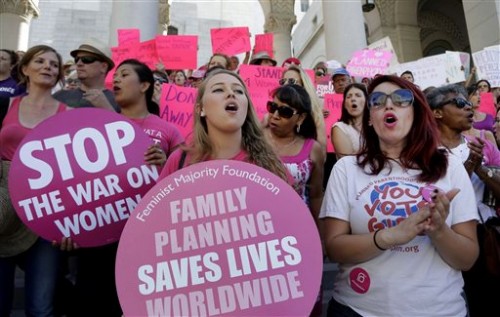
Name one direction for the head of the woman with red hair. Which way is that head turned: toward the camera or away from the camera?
toward the camera

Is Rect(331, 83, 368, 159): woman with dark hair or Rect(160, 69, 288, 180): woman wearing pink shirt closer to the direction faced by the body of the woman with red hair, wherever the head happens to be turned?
the woman wearing pink shirt

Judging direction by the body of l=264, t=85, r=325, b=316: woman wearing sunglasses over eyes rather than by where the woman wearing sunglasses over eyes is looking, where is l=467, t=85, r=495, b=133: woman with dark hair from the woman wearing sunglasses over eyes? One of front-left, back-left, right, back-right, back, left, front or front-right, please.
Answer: back

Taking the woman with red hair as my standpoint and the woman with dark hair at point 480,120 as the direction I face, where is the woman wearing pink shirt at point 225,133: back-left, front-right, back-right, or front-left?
back-left

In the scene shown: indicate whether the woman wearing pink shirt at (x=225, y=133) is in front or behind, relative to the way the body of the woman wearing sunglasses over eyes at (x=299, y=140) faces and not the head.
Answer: in front

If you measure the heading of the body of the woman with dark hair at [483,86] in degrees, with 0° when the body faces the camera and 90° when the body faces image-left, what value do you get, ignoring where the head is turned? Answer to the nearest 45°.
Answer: approximately 45°

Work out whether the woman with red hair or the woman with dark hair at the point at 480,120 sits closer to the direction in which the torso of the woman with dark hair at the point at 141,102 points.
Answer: the woman with red hair

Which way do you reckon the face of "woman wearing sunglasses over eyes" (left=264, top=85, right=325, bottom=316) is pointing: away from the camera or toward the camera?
toward the camera

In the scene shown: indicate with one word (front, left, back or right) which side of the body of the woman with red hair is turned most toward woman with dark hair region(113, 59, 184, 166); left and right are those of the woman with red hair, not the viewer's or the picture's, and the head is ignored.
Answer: right

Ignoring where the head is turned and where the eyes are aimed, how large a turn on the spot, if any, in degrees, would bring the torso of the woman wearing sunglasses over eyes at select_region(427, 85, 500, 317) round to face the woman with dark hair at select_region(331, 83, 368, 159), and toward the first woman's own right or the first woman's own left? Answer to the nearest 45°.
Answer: approximately 180°

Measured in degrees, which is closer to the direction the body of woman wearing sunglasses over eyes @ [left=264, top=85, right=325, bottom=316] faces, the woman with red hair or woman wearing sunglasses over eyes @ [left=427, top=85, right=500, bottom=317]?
the woman with red hair

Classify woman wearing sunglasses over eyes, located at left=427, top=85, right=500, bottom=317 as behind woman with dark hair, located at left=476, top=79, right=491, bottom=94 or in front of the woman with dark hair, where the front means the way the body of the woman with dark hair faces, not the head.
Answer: in front

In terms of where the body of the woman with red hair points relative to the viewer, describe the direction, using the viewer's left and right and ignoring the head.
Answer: facing the viewer
